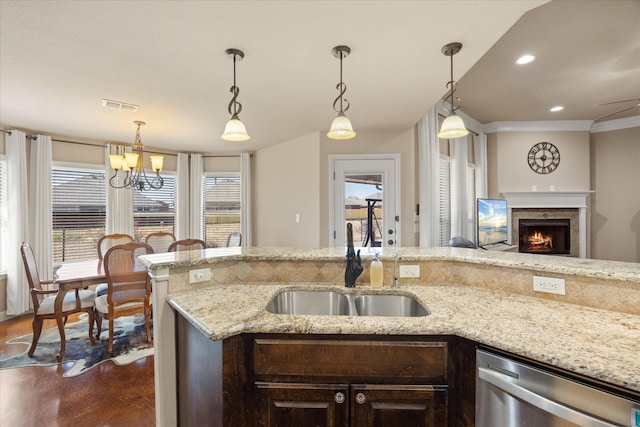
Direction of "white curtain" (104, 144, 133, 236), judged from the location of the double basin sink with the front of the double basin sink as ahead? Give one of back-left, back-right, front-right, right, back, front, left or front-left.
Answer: back-right

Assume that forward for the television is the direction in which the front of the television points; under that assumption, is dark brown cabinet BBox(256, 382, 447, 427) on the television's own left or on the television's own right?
on the television's own right

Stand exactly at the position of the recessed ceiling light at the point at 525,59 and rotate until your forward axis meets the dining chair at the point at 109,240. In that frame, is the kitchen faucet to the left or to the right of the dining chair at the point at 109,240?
left

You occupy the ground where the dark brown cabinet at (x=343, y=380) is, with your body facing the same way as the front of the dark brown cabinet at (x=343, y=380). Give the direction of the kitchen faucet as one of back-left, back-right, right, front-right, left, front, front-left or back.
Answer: back

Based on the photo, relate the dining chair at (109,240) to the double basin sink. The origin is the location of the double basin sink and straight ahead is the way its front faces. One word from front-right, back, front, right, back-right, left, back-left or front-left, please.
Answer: back-right

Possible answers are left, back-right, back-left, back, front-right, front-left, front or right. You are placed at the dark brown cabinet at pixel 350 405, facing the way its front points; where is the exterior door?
back

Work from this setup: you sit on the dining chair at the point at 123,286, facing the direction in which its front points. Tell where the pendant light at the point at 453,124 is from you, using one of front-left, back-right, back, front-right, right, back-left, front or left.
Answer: back

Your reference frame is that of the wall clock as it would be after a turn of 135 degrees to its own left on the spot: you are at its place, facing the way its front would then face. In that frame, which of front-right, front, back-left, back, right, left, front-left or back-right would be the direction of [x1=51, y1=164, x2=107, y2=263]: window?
back

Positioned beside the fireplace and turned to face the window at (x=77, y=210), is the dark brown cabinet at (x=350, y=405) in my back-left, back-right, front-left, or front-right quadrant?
front-left

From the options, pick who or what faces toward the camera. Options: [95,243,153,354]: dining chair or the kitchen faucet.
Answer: the kitchen faucet

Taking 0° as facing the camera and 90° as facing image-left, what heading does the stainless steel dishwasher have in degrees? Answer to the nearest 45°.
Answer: approximately 45°

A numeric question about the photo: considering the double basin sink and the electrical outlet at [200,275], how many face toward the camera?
2

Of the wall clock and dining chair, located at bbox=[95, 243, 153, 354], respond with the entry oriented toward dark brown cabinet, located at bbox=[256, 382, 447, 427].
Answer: the wall clock

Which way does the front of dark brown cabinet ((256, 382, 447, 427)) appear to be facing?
toward the camera

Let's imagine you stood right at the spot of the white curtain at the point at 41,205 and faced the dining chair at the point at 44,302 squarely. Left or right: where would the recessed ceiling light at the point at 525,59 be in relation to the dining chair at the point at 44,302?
left

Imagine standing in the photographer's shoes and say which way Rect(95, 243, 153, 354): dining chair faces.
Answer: facing away from the viewer and to the left of the viewer

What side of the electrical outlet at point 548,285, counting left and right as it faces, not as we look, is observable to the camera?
front

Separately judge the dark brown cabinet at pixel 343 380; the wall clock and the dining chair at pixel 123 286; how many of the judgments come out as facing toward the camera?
2

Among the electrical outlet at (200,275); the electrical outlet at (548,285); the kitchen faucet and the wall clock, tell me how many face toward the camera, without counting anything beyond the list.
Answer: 4

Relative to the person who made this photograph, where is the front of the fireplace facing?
facing the viewer

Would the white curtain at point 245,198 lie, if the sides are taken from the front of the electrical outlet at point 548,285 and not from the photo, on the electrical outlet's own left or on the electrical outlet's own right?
on the electrical outlet's own right

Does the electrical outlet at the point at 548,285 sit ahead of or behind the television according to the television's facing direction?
ahead

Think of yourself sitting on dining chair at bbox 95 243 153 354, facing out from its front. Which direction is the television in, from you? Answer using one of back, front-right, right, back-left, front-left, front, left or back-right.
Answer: back-right
